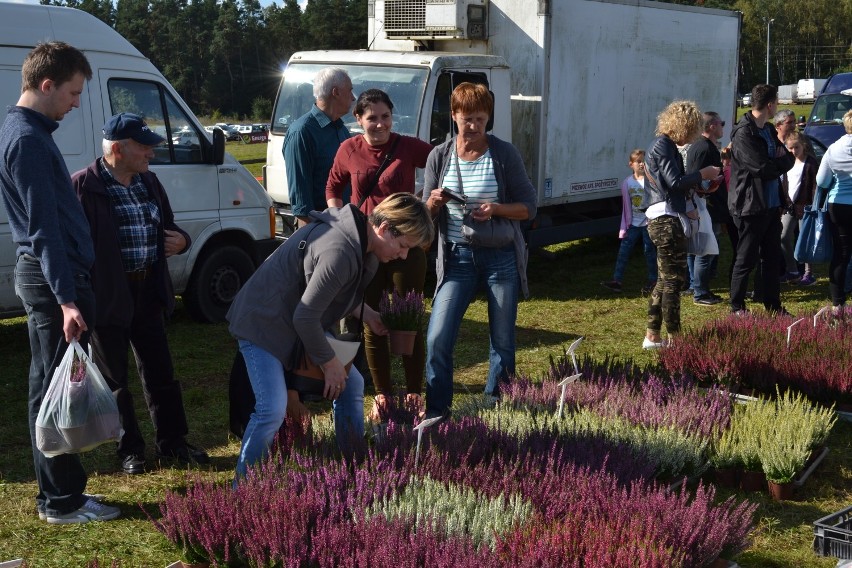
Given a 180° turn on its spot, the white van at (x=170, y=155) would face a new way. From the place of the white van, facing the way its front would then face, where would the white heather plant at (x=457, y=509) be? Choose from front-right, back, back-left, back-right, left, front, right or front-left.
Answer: left

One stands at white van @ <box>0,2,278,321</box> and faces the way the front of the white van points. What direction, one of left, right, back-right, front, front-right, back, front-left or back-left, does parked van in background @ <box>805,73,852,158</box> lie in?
front-left

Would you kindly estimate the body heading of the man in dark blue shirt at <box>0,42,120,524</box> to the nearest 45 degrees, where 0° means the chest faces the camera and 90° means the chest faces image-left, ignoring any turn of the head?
approximately 270°

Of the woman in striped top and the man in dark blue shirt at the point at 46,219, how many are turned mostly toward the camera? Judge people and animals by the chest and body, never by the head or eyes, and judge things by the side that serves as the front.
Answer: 1

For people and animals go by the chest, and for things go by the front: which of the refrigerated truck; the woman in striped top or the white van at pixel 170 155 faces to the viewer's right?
the white van

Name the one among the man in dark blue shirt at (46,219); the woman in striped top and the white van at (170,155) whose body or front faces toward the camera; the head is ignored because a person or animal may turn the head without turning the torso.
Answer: the woman in striped top

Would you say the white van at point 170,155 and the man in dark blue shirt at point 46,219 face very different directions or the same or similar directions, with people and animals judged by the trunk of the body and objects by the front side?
same or similar directions

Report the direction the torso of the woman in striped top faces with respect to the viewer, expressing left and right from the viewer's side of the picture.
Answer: facing the viewer

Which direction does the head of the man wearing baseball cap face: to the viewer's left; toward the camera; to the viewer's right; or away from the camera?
to the viewer's right

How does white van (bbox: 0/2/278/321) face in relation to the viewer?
to the viewer's right

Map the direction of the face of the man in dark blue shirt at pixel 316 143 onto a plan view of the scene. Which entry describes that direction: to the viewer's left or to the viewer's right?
to the viewer's right

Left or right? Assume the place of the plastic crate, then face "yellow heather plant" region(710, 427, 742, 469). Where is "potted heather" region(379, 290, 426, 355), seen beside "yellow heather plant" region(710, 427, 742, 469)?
left

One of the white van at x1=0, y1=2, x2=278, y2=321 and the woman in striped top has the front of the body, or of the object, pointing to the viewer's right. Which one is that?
the white van

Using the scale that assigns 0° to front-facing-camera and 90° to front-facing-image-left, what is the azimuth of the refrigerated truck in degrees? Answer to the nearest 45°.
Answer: approximately 45°
